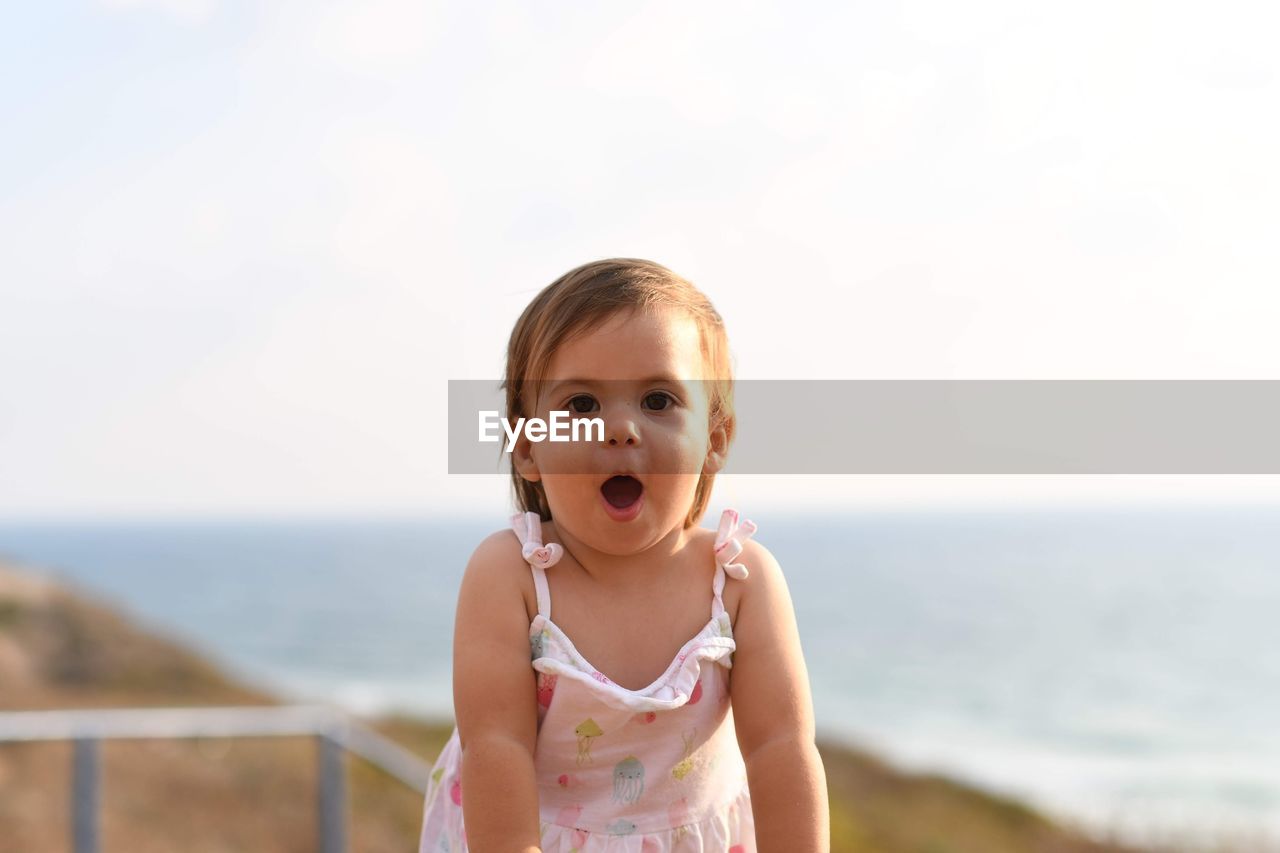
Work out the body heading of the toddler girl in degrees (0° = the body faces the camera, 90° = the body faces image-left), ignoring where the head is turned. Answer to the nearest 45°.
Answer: approximately 0°

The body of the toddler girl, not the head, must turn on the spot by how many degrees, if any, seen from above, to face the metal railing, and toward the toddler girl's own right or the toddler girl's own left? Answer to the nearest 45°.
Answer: approximately 135° to the toddler girl's own right
